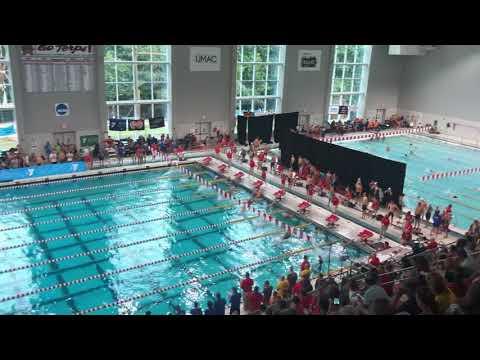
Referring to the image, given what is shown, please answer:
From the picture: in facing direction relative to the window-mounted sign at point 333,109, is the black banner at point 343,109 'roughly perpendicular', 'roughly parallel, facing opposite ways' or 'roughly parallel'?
roughly parallel

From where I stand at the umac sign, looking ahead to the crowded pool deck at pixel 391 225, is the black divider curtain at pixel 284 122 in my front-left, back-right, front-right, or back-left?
front-left

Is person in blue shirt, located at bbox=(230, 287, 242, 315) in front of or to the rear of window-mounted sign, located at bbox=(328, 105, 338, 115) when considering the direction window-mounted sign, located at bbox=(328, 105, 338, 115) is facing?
in front

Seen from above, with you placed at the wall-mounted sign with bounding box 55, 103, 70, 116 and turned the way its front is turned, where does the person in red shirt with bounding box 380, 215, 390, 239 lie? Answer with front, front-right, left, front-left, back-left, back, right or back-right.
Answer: front-left

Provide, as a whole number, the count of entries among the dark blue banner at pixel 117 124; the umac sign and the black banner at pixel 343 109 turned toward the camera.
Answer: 3

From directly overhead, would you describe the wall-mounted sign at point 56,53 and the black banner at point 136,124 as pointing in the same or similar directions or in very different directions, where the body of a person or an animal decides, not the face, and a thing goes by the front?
same or similar directions

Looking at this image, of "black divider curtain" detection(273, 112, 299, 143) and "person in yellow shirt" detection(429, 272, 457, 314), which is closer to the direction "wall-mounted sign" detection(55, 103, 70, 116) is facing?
the person in yellow shirt

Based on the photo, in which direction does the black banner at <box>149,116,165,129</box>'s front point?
toward the camera

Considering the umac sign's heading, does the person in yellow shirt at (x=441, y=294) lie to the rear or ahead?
ahead

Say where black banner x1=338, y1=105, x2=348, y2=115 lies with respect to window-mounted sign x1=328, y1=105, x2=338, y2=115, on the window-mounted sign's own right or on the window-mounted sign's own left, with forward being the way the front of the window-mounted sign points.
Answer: on the window-mounted sign's own left

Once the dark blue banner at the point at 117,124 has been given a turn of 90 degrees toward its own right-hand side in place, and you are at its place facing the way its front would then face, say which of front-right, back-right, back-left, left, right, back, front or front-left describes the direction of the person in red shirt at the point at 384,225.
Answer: back-left

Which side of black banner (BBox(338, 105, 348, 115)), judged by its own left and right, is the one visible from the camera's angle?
front

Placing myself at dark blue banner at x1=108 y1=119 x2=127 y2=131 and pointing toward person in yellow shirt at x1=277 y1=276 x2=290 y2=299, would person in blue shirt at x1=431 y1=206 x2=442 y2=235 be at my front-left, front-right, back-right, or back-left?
front-left

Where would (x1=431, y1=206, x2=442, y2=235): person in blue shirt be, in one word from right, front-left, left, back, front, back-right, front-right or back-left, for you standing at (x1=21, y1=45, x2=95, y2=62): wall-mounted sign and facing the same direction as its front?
front-left

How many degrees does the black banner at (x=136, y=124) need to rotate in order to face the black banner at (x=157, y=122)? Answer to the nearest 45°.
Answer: approximately 135° to its left

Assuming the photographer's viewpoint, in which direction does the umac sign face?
facing the viewer
